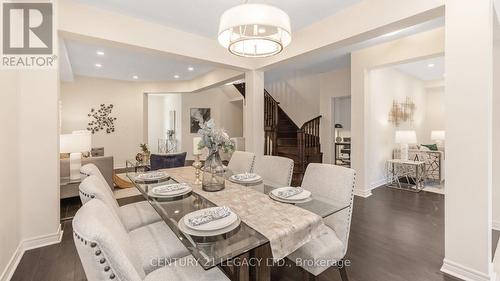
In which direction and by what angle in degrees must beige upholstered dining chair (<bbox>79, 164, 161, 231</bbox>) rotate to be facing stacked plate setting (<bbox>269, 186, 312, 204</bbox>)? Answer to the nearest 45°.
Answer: approximately 45° to its right

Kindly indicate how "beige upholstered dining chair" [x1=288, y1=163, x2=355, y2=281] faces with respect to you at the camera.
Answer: facing the viewer and to the left of the viewer

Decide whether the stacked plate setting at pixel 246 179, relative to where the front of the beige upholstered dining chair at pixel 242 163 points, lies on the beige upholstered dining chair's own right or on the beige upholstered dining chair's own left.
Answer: on the beige upholstered dining chair's own left

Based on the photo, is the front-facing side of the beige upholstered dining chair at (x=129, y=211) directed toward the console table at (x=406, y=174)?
yes

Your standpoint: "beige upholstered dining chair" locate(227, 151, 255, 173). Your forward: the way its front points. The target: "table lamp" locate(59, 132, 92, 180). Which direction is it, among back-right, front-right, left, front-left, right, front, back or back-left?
front-right

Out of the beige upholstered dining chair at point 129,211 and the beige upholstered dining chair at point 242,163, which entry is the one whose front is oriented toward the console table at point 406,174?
the beige upholstered dining chair at point 129,211

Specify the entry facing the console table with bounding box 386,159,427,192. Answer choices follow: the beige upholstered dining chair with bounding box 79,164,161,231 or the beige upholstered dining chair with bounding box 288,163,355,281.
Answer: the beige upholstered dining chair with bounding box 79,164,161,231

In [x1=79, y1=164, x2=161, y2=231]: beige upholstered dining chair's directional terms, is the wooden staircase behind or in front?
in front

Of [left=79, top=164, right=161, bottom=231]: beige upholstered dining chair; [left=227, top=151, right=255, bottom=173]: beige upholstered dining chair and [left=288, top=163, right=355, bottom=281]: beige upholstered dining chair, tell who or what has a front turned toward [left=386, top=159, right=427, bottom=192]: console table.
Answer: [left=79, top=164, right=161, bottom=231]: beige upholstered dining chair

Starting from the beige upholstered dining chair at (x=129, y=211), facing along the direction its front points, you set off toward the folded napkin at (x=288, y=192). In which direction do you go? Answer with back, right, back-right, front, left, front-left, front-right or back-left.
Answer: front-right

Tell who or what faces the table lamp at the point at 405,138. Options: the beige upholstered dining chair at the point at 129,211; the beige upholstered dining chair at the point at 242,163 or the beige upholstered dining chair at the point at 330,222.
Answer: the beige upholstered dining chair at the point at 129,211

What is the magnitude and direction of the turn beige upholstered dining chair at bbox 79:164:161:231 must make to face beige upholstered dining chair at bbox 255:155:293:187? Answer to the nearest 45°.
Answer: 0° — it already faces it

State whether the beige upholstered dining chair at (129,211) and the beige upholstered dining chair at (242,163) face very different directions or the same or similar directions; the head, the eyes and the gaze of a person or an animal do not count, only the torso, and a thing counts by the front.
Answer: very different directions

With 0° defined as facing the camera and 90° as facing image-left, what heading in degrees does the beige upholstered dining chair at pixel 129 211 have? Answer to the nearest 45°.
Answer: approximately 270°

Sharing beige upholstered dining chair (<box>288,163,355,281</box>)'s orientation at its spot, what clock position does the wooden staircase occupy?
The wooden staircase is roughly at 4 o'clock from the beige upholstered dining chair.
